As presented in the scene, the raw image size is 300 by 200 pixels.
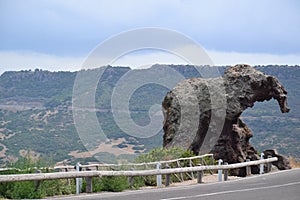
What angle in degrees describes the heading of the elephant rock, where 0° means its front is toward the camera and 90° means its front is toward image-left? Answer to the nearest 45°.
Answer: approximately 270°

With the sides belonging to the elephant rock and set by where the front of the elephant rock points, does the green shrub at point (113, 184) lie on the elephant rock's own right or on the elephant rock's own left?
on the elephant rock's own right
